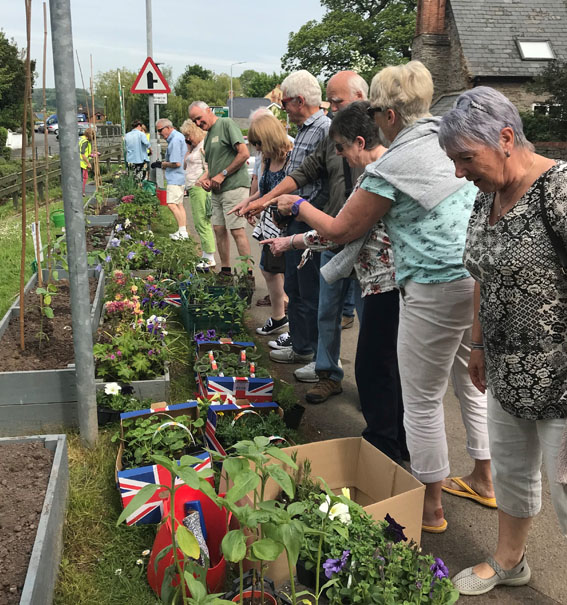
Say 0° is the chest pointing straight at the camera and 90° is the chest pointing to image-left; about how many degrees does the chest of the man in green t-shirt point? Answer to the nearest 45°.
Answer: approximately 45°

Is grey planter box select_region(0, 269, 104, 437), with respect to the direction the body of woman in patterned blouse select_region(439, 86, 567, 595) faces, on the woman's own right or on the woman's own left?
on the woman's own right

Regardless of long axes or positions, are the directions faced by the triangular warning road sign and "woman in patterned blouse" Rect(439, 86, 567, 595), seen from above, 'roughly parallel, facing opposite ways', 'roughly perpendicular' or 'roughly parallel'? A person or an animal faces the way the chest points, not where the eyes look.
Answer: roughly perpendicular

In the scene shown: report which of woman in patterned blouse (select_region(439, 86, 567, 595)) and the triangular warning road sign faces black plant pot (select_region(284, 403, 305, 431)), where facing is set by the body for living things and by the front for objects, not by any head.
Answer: the triangular warning road sign

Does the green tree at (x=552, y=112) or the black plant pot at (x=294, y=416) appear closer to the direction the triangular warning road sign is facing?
the black plant pot
